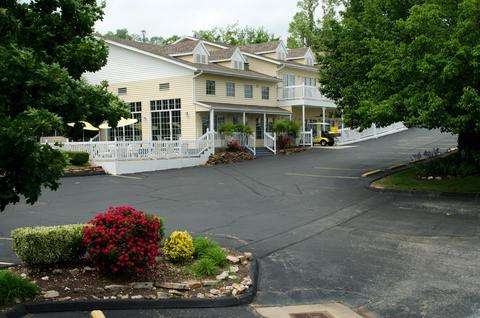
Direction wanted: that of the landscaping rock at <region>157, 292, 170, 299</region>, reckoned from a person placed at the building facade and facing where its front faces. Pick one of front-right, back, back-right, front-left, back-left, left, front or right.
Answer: front-right

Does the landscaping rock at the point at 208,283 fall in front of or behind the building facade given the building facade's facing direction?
in front

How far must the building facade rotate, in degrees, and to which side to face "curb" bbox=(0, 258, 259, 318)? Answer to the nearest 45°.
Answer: approximately 45° to its right

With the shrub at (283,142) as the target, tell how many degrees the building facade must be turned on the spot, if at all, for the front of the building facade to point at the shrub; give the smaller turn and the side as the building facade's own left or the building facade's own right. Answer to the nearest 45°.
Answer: approximately 45° to the building facade's own left

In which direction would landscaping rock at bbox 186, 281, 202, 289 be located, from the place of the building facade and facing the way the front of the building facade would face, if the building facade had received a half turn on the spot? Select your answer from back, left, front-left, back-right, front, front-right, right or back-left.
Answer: back-left

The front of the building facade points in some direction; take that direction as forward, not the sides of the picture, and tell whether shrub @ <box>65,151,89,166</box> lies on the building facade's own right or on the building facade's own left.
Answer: on the building facade's own right

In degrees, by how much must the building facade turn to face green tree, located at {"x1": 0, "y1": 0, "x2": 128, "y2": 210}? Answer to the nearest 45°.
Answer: approximately 45° to its right

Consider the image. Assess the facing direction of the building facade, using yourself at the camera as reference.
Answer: facing the viewer and to the right of the viewer

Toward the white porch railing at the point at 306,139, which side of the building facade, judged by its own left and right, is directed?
left

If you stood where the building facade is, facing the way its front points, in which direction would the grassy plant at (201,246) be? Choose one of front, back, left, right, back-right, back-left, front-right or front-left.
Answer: front-right

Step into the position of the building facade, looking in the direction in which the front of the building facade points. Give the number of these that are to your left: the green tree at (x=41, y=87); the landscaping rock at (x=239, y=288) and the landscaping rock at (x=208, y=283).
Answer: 0

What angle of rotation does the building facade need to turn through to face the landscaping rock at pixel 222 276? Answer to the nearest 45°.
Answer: approximately 45° to its right

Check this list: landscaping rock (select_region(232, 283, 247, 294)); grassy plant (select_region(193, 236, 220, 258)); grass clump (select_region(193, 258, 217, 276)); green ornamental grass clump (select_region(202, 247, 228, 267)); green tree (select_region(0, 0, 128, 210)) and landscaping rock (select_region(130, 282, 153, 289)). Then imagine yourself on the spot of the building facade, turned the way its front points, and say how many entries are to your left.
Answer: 0

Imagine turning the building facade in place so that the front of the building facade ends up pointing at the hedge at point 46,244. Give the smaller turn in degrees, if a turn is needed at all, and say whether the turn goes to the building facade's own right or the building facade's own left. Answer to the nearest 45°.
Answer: approximately 45° to the building facade's own right

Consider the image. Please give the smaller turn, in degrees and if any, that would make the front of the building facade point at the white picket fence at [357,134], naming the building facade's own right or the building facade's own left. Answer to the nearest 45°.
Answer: approximately 90° to the building facade's own left

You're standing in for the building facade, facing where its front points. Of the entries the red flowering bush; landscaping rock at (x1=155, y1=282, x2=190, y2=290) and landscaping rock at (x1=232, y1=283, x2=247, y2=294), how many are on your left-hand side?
0
